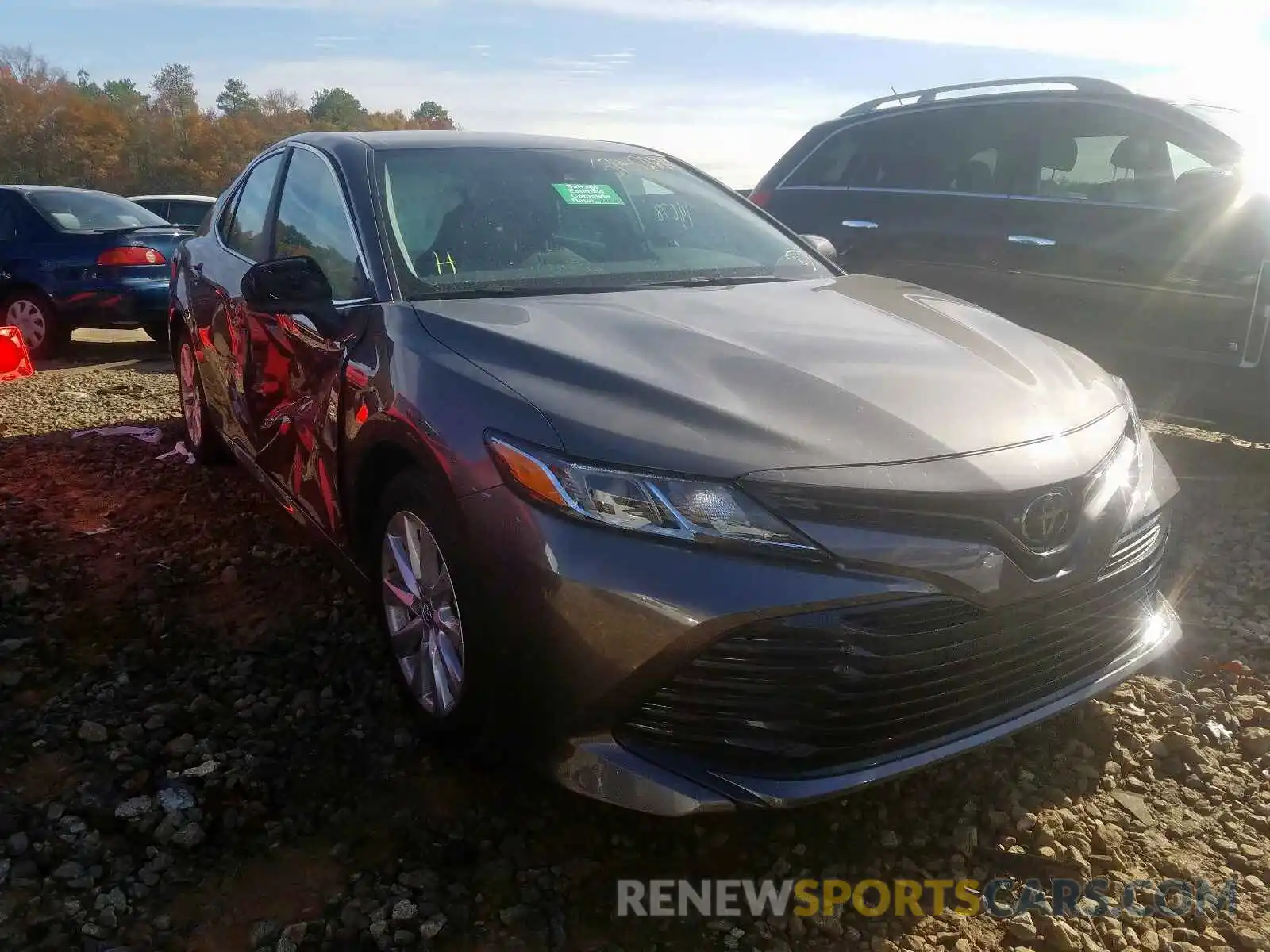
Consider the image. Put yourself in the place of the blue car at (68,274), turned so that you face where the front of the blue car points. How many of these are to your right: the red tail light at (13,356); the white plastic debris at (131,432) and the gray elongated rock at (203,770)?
0

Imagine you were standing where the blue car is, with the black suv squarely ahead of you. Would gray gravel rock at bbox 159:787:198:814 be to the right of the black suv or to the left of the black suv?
right

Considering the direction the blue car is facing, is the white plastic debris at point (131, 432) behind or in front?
behind

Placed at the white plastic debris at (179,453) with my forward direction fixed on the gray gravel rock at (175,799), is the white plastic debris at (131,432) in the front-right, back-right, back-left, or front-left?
back-right

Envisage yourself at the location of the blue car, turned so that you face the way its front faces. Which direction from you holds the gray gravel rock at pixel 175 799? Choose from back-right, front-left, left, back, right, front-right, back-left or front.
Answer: back-left

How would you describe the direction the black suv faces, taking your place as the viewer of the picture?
facing the viewer and to the right of the viewer

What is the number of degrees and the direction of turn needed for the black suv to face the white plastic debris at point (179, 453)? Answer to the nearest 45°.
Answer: approximately 135° to its right

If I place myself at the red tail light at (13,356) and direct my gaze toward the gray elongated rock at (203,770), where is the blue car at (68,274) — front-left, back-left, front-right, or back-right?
back-left

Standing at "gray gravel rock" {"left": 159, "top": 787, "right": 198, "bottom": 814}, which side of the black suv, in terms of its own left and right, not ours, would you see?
right

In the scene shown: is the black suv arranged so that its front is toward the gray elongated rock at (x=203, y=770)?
no

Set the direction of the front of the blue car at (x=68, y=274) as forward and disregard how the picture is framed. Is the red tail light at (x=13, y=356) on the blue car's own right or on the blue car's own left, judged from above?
on the blue car's own left

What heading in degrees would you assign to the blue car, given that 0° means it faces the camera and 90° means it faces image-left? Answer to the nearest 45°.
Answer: approximately 135°
